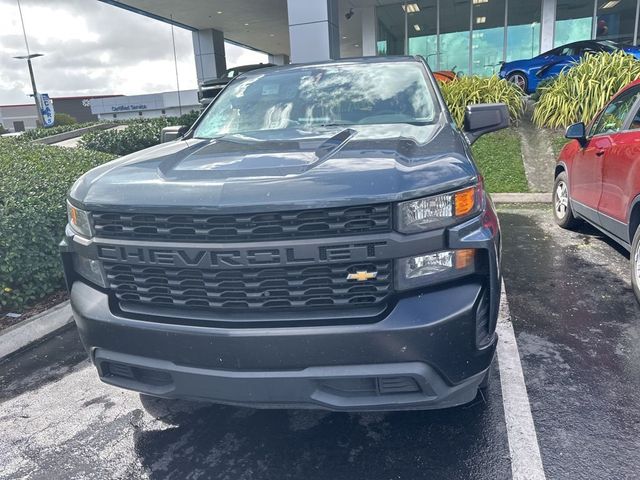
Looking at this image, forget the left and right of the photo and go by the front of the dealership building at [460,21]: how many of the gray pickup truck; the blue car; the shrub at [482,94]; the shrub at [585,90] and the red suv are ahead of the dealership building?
5

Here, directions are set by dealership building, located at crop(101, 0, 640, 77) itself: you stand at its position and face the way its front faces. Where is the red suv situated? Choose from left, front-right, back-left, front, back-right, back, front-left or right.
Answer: front

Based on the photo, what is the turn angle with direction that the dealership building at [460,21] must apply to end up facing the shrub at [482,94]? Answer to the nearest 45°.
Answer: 0° — it already faces it

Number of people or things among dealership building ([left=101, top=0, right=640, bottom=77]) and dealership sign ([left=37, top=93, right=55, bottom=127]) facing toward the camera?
2

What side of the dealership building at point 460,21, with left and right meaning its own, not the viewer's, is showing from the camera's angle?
front

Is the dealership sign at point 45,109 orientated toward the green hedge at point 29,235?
yes

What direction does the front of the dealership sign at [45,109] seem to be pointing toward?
toward the camera

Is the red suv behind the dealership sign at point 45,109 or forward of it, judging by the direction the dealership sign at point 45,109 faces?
forward

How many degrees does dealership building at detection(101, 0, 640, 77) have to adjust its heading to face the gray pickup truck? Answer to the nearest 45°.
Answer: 0° — it already faces it

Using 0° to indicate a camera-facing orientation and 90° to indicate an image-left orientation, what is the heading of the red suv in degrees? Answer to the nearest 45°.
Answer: approximately 135°
